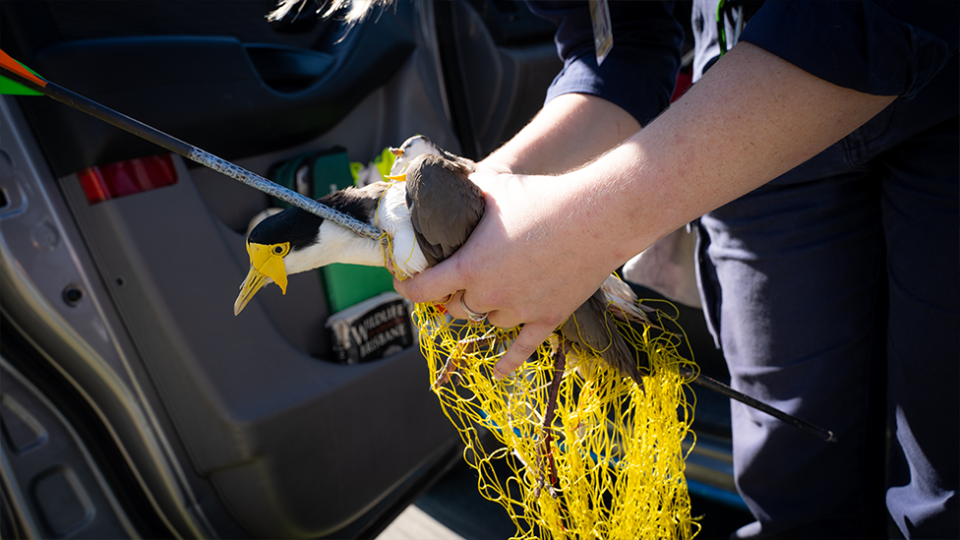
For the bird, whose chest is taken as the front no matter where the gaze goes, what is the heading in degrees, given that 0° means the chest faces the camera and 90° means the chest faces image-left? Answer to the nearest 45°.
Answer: approximately 90°

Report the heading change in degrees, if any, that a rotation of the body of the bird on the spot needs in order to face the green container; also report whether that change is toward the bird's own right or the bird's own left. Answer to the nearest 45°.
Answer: approximately 90° to the bird's own right
